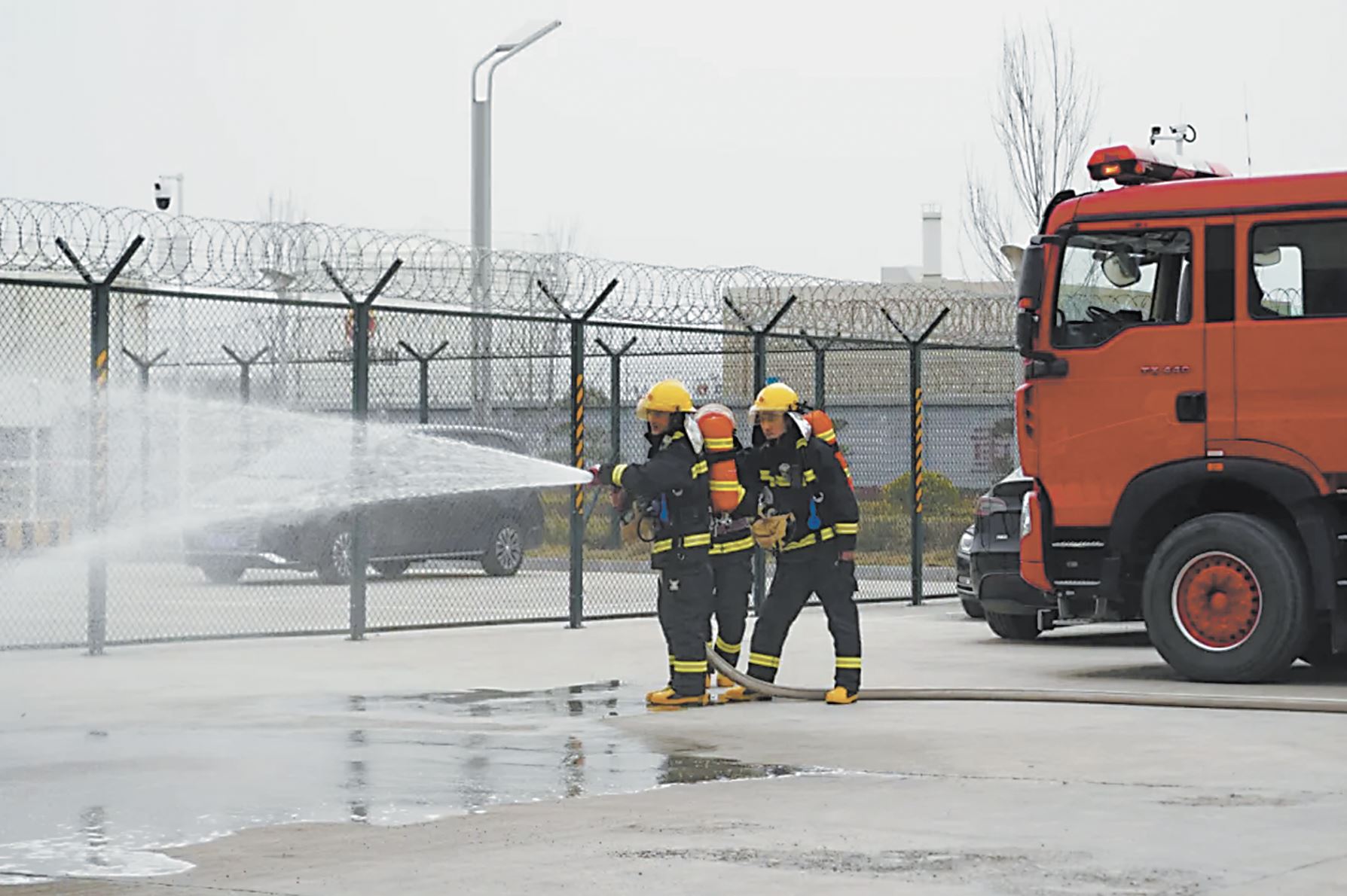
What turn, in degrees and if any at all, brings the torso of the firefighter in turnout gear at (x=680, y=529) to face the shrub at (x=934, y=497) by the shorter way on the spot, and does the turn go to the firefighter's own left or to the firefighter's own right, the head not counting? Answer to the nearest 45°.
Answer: approximately 90° to the firefighter's own right

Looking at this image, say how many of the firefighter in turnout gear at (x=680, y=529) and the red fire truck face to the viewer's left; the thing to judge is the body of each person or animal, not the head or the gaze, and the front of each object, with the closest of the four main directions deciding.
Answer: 2

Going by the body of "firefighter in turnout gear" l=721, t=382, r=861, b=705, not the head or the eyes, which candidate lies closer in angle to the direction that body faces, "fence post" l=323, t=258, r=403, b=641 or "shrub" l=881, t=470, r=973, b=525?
the fence post

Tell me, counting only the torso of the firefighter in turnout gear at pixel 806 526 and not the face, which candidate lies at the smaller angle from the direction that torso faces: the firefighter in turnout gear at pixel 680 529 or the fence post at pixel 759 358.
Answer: the firefighter in turnout gear

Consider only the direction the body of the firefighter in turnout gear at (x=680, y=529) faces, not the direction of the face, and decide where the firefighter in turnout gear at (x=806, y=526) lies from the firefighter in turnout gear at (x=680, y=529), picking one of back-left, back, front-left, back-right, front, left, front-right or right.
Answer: back

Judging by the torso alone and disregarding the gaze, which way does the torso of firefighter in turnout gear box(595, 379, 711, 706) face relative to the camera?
to the viewer's left

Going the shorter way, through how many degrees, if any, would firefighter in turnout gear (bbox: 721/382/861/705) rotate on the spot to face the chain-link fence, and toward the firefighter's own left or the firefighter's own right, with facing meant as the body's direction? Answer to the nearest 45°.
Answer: approximately 90° to the firefighter's own right

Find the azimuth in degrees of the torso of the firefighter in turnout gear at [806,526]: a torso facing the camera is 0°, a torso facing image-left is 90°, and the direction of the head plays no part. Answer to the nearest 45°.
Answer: approximately 45°

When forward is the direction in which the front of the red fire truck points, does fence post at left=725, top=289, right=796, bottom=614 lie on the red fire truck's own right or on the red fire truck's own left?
on the red fire truck's own right

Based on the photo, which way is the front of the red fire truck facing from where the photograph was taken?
facing to the left of the viewer

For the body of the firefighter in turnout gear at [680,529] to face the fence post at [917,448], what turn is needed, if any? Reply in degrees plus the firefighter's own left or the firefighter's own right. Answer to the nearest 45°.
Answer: approximately 90° to the firefighter's own right
